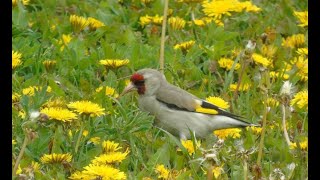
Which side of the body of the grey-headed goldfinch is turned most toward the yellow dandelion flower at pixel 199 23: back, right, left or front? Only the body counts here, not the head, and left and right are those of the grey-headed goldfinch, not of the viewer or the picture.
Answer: right

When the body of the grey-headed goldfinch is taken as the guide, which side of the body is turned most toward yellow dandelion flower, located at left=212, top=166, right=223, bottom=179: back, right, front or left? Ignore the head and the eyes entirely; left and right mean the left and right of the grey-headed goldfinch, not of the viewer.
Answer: left

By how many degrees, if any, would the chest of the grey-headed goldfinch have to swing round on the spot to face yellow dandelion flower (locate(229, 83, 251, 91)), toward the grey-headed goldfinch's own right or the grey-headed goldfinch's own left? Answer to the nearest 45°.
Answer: approximately 135° to the grey-headed goldfinch's own right

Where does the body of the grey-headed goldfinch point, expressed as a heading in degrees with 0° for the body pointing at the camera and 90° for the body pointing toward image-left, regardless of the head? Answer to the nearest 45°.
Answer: approximately 90°

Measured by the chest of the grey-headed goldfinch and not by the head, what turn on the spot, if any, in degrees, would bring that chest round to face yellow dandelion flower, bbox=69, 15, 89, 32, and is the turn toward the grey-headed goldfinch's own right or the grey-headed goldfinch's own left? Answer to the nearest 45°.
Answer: approximately 45° to the grey-headed goldfinch's own right

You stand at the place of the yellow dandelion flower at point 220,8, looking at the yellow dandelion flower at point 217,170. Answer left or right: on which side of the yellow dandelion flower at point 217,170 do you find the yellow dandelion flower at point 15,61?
right

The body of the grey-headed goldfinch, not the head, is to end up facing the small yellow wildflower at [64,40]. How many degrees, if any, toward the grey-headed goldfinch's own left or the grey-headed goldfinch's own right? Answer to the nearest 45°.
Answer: approximately 45° to the grey-headed goldfinch's own right

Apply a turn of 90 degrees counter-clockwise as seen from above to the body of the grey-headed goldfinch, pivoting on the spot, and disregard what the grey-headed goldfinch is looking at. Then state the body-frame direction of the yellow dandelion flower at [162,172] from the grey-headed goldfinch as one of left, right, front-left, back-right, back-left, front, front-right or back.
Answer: front

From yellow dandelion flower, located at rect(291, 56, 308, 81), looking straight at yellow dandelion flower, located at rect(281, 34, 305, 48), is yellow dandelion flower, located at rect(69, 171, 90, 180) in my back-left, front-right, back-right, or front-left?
back-left
